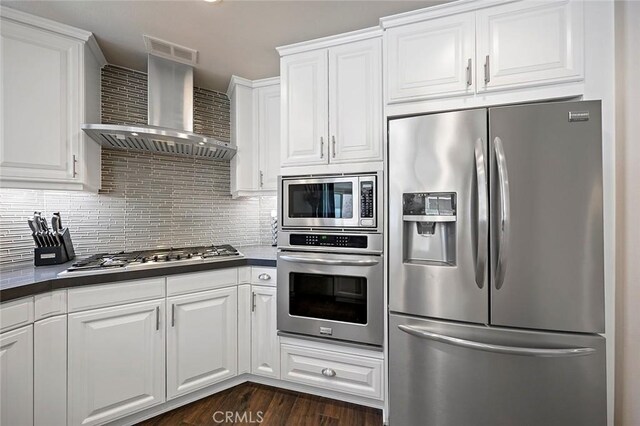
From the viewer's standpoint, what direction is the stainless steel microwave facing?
toward the camera

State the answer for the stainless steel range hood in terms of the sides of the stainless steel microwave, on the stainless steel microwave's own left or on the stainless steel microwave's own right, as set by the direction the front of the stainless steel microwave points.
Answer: on the stainless steel microwave's own right

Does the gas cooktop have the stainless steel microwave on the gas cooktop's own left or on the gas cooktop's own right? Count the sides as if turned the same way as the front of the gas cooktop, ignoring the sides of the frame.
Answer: on the gas cooktop's own left

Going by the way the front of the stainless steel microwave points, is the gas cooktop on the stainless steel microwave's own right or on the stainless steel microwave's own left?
on the stainless steel microwave's own right

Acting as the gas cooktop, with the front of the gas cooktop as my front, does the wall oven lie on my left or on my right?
on my left

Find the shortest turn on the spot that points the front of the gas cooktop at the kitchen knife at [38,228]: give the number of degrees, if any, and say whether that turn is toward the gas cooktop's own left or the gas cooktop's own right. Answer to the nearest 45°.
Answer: approximately 135° to the gas cooktop's own right

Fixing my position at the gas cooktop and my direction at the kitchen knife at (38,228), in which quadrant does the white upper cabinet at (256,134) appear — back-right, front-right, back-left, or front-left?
back-right

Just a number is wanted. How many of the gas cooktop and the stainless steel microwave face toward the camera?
2

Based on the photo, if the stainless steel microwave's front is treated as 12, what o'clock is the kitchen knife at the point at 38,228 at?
The kitchen knife is roughly at 3 o'clock from the stainless steel microwave.

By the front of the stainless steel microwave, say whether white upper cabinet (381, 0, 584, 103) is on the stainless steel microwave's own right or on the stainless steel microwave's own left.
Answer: on the stainless steel microwave's own left

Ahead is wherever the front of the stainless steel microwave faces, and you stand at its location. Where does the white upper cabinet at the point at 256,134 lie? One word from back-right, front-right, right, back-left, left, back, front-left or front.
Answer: back-right
